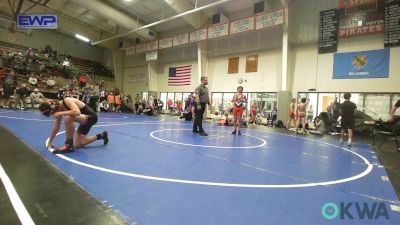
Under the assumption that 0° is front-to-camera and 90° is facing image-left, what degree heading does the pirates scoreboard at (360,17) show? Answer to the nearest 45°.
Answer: approximately 45°

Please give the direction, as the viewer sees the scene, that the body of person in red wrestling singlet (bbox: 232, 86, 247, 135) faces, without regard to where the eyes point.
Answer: toward the camera

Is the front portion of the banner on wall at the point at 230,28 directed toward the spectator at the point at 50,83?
no

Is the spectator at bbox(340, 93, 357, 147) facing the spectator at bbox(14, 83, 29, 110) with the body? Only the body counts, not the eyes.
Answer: no

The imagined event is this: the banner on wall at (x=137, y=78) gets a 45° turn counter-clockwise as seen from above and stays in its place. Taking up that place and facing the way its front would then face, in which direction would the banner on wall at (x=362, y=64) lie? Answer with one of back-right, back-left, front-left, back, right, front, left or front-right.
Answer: front

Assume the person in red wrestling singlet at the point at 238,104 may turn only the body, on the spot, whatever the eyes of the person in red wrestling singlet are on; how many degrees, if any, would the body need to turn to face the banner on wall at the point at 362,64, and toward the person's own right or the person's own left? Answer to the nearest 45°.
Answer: approximately 135° to the person's own left

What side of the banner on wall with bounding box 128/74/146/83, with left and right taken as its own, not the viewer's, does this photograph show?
front

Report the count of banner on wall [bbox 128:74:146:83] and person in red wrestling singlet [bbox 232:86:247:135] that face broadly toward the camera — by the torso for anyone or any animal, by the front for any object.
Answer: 2

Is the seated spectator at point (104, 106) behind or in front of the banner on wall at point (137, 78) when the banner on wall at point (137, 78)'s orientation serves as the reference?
in front

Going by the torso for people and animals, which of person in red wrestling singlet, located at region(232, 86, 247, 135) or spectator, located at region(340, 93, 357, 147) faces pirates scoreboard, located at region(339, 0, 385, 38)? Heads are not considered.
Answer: the spectator
